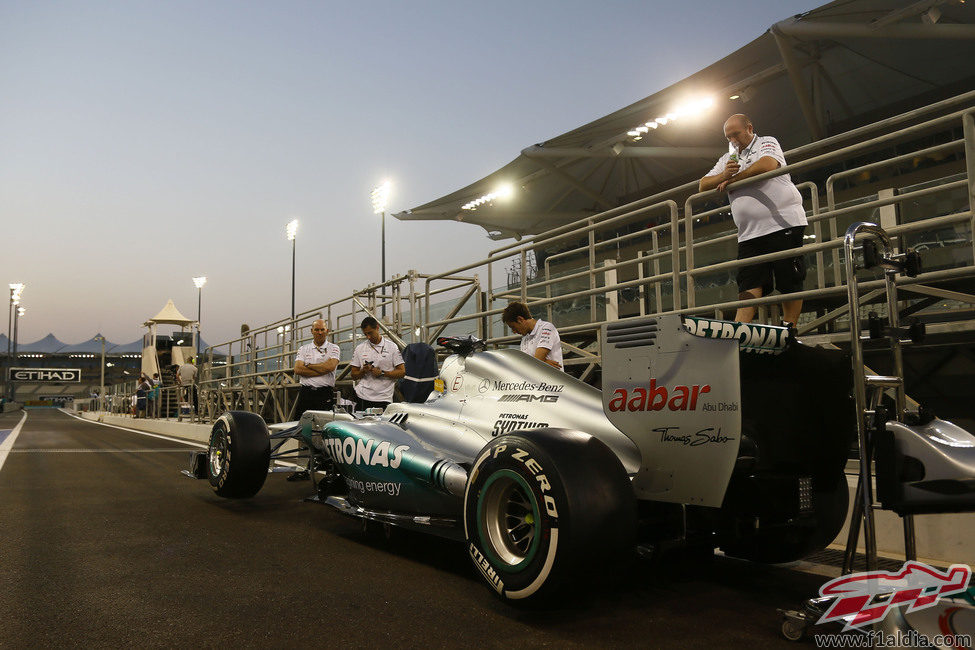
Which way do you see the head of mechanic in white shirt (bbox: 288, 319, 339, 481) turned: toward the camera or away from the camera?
toward the camera

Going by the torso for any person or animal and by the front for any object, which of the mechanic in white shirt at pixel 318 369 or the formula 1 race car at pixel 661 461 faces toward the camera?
the mechanic in white shirt

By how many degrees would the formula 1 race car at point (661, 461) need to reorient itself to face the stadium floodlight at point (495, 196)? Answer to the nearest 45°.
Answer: approximately 45° to its right

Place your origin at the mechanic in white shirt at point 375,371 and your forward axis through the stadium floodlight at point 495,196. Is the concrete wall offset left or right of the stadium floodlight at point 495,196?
left

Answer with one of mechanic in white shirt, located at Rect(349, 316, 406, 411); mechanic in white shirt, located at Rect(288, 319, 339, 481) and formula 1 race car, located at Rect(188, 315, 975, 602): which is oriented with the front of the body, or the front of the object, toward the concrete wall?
the formula 1 race car

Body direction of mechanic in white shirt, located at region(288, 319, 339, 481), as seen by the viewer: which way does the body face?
toward the camera

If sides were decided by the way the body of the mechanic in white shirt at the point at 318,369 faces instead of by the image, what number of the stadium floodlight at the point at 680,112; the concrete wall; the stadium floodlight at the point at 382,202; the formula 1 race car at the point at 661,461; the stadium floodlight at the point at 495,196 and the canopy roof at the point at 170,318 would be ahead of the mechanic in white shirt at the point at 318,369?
1

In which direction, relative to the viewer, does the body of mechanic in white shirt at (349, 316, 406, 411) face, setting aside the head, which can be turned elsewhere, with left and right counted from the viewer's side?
facing the viewer

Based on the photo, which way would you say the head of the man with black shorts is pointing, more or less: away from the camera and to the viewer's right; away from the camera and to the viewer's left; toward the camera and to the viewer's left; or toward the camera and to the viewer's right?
toward the camera and to the viewer's left

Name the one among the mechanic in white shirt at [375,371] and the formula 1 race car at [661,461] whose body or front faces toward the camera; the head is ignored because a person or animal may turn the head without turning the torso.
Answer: the mechanic in white shirt

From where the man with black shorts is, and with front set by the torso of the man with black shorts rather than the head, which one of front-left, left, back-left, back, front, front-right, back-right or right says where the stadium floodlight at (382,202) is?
right

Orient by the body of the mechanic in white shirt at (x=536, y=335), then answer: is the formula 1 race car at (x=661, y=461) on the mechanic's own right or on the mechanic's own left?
on the mechanic's own left

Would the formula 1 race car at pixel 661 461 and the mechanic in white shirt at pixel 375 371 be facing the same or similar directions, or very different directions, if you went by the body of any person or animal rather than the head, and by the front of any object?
very different directions

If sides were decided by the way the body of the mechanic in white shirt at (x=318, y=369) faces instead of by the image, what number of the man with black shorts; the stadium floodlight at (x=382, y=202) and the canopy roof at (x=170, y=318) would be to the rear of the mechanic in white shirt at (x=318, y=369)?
2

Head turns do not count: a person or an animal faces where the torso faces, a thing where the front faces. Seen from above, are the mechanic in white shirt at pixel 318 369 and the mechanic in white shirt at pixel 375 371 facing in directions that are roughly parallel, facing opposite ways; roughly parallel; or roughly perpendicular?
roughly parallel
